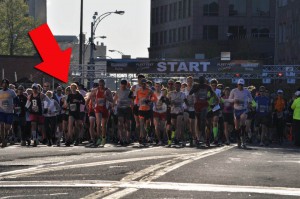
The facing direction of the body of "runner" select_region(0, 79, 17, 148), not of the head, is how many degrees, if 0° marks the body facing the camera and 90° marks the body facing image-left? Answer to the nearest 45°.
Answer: approximately 0°

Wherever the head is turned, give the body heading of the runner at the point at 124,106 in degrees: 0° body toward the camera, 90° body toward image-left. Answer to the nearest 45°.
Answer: approximately 0°

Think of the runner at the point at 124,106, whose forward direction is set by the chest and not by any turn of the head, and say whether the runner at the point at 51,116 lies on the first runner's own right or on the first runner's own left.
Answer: on the first runner's own right

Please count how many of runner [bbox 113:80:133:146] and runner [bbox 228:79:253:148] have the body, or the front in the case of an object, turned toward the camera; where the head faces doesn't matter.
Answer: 2

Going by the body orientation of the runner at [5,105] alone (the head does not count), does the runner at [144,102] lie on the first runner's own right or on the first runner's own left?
on the first runner's own left

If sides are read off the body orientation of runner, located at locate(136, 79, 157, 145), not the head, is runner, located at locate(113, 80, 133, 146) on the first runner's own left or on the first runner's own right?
on the first runner's own right
